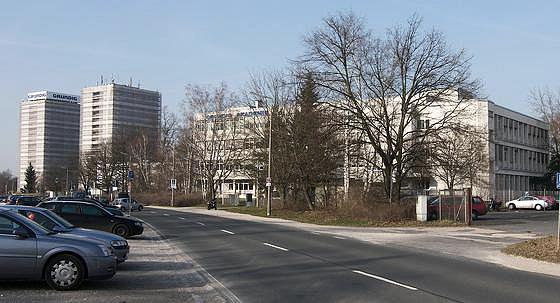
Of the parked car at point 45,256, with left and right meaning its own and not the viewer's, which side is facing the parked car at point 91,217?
left

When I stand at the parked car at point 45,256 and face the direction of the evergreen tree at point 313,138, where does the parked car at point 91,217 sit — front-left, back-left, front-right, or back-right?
front-left

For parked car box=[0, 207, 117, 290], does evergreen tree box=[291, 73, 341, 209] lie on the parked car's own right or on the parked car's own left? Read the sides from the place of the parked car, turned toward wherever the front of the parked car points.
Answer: on the parked car's own left

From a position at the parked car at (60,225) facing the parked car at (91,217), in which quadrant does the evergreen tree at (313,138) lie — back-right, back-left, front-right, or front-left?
front-right

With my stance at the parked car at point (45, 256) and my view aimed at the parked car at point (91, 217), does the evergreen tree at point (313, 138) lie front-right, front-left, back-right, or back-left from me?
front-right

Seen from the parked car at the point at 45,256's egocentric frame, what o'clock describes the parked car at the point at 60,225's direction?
the parked car at the point at 60,225 is roughly at 9 o'clock from the parked car at the point at 45,256.

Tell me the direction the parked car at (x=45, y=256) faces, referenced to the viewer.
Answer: facing to the right of the viewer

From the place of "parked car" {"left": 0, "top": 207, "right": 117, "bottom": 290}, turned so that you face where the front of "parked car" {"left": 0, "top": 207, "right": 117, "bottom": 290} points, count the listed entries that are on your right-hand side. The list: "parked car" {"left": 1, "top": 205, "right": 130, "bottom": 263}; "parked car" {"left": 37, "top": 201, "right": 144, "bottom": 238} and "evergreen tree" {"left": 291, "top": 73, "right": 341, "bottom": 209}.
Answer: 0
